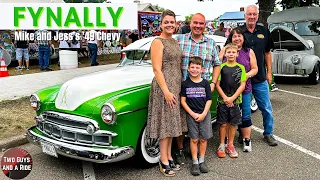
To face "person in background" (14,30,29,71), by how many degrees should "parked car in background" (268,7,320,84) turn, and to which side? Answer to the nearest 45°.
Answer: approximately 45° to its right

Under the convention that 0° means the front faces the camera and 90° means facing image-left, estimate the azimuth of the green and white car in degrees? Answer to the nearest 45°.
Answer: approximately 45°

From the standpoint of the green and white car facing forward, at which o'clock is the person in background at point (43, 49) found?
The person in background is roughly at 4 o'clock from the green and white car.

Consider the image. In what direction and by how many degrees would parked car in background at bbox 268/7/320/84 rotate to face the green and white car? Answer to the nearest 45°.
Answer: approximately 45° to its left

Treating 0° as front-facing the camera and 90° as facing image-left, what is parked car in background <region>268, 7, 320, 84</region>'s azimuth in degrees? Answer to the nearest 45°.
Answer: approximately 45°

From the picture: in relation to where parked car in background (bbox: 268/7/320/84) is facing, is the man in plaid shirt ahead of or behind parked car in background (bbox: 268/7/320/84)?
ahead
